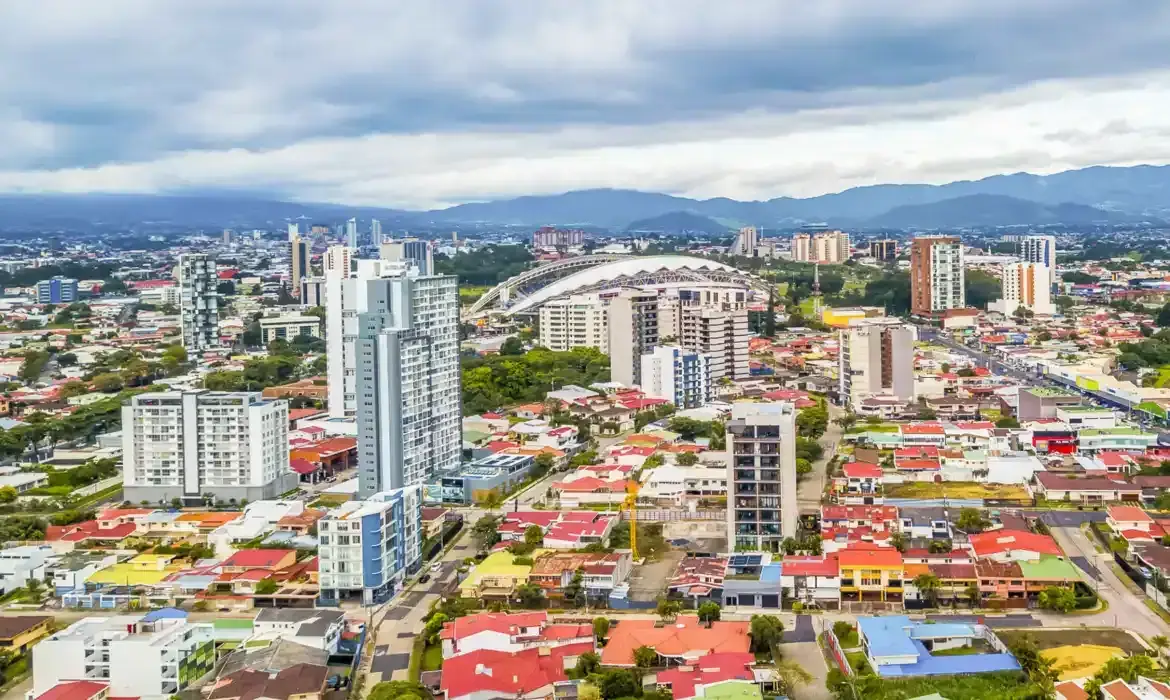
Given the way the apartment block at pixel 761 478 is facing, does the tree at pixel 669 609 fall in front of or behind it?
in front

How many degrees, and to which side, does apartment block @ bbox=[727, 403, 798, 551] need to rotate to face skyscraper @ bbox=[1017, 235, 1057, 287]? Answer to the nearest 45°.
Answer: approximately 180°

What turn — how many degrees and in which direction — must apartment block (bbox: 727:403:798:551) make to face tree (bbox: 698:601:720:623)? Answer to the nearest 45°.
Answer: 0° — it already faces it

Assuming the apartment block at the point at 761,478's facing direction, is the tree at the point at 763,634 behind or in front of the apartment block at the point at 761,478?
in front

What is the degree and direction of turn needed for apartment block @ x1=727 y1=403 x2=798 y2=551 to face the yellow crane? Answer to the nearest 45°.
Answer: approximately 135° to its right

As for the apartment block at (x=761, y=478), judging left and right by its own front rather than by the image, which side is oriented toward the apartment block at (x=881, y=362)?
back

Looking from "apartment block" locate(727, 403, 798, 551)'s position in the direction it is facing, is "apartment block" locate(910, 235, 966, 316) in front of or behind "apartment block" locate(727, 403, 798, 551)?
behind

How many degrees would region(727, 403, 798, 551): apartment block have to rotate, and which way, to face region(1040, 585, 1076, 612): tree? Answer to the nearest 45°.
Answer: approximately 45° to its left

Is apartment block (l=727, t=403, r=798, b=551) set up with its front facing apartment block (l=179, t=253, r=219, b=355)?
no

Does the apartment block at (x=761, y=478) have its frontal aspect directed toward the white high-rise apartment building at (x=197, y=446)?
no

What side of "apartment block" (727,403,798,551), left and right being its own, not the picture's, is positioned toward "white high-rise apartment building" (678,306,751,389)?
back

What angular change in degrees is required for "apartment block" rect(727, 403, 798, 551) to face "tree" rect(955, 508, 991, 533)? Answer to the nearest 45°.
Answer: approximately 135° to its left

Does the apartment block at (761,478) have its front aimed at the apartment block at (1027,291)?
no

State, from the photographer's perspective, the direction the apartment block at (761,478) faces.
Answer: facing the viewer
